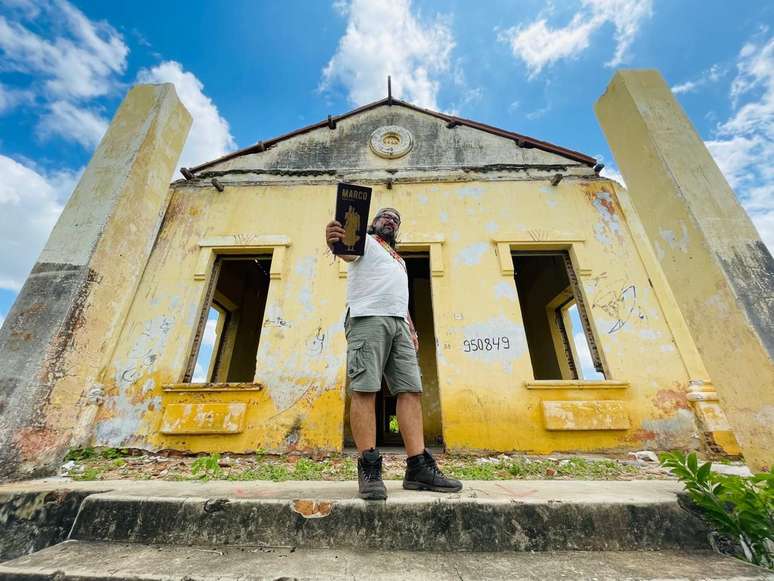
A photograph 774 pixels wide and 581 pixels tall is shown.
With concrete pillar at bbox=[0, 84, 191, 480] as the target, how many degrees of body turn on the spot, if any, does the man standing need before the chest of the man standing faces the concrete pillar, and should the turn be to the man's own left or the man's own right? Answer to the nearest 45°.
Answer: approximately 135° to the man's own right

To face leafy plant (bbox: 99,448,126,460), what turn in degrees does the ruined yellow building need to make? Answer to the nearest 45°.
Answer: approximately 90° to its right

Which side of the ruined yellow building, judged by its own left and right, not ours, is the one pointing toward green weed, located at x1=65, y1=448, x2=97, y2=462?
right

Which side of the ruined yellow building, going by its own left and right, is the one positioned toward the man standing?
front

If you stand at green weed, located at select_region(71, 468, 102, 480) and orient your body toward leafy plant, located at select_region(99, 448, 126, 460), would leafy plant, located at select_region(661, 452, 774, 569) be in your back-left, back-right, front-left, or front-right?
back-right

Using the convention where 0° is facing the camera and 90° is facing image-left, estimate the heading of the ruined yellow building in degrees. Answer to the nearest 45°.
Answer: approximately 0°

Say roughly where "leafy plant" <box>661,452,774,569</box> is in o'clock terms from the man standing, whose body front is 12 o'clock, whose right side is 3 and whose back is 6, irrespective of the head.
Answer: The leafy plant is roughly at 11 o'clock from the man standing.

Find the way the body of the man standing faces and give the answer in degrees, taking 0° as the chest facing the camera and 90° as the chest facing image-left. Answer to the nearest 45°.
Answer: approximately 315°

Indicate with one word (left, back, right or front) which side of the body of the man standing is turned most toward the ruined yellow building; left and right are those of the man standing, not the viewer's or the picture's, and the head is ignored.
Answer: back

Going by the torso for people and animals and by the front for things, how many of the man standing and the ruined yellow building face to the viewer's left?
0
